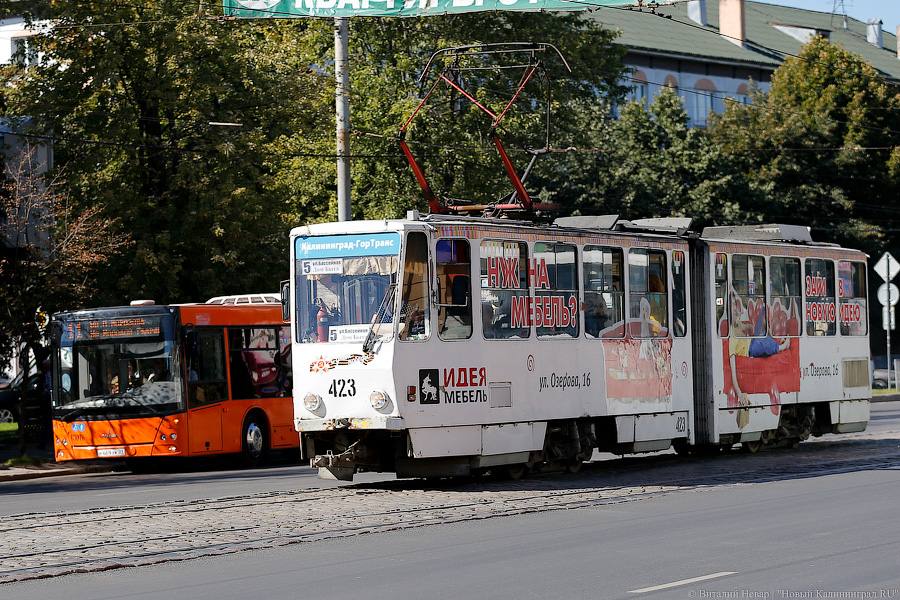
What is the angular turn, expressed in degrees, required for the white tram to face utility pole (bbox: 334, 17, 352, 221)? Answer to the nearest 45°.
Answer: approximately 90° to its right

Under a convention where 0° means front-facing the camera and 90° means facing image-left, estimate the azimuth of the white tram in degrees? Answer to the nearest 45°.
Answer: approximately 45°

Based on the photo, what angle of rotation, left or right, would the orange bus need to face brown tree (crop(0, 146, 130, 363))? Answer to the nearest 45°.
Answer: approximately 90° to its right

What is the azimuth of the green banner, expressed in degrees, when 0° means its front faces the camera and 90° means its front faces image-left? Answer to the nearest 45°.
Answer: approximately 0°

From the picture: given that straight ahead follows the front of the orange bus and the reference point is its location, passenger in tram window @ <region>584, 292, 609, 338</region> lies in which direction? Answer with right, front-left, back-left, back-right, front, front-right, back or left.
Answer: left

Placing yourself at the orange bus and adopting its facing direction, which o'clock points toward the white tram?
The white tram is roughly at 9 o'clock from the orange bus.

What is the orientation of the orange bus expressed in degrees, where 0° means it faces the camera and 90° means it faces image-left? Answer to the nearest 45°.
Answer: approximately 45°

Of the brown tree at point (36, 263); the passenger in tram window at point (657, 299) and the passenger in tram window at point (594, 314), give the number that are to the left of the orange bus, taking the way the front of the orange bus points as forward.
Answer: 2

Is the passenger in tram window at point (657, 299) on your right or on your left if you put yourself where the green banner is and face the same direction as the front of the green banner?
on your left

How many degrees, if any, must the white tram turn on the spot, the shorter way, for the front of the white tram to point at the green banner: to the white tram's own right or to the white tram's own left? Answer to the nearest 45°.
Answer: approximately 90° to the white tram's own right

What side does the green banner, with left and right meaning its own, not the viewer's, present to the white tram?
front

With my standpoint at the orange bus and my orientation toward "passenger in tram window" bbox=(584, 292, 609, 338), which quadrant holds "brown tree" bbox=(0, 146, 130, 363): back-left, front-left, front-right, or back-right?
back-left
